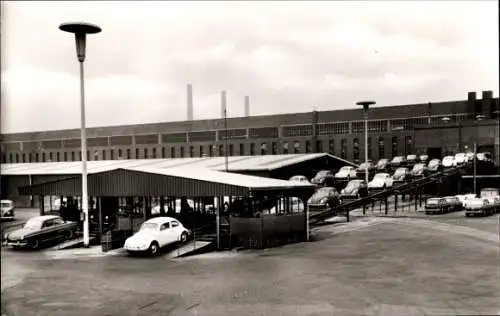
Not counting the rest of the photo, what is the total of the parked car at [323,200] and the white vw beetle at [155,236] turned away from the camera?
0

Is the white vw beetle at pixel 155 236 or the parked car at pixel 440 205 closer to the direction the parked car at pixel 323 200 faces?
the white vw beetle

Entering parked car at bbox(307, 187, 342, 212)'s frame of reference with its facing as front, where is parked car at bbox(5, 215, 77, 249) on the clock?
parked car at bbox(5, 215, 77, 249) is roughly at 12 o'clock from parked car at bbox(307, 187, 342, 212).

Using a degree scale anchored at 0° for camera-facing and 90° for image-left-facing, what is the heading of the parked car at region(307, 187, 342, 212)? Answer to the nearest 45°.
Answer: approximately 45°

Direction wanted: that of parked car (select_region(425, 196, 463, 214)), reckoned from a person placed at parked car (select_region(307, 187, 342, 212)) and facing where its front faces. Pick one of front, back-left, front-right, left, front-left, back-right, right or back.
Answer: back-left
